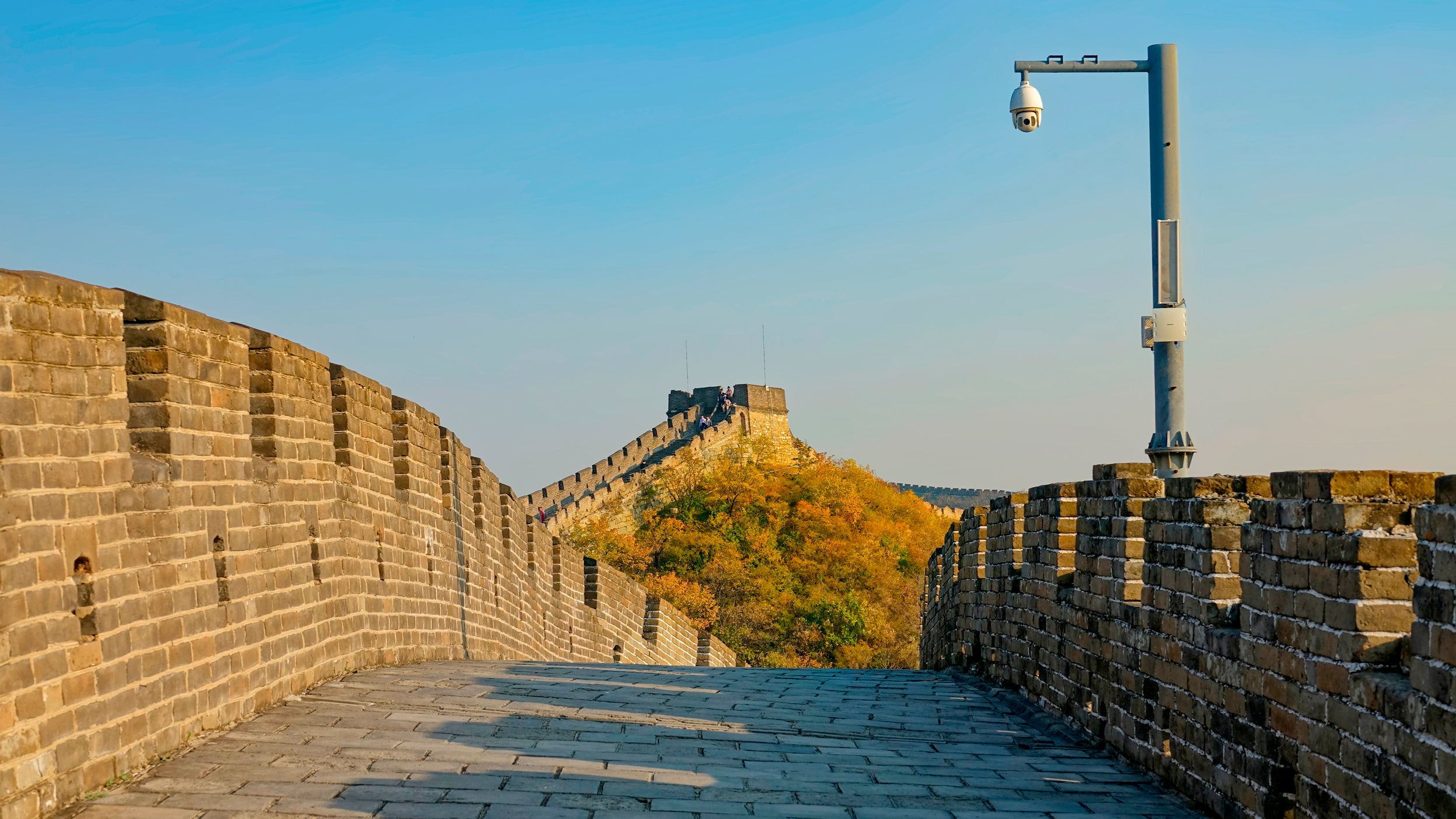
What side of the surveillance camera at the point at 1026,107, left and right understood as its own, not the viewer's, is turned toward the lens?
front
